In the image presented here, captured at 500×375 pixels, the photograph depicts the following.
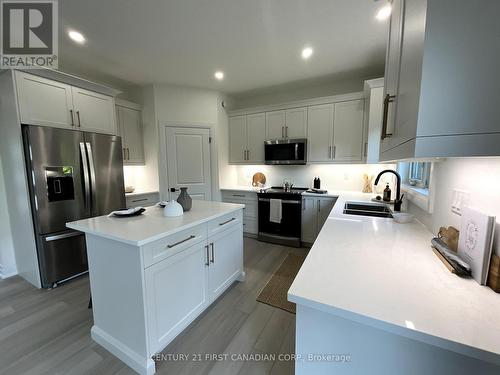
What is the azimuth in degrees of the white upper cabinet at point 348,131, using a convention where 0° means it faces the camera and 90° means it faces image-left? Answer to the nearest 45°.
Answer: approximately 0°

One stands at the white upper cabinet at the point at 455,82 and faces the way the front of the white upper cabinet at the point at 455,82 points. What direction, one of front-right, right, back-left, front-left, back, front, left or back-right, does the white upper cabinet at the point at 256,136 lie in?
front-right

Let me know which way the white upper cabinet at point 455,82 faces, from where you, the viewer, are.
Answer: facing to the left of the viewer

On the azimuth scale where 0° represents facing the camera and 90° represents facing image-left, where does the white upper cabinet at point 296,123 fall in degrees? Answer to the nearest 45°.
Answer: approximately 0°

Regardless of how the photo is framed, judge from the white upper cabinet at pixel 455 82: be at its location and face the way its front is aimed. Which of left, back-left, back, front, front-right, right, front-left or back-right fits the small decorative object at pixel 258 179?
front-right

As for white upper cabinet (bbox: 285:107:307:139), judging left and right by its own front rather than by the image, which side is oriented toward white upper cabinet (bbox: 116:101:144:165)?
right

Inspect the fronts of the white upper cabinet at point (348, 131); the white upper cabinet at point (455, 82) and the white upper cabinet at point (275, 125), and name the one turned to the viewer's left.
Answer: the white upper cabinet at point (455, 82)

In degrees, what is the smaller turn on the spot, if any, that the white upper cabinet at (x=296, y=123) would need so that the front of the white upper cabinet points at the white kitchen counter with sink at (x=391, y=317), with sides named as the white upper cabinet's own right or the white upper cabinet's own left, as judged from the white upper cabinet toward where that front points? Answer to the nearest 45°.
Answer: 0° — it already faces it
